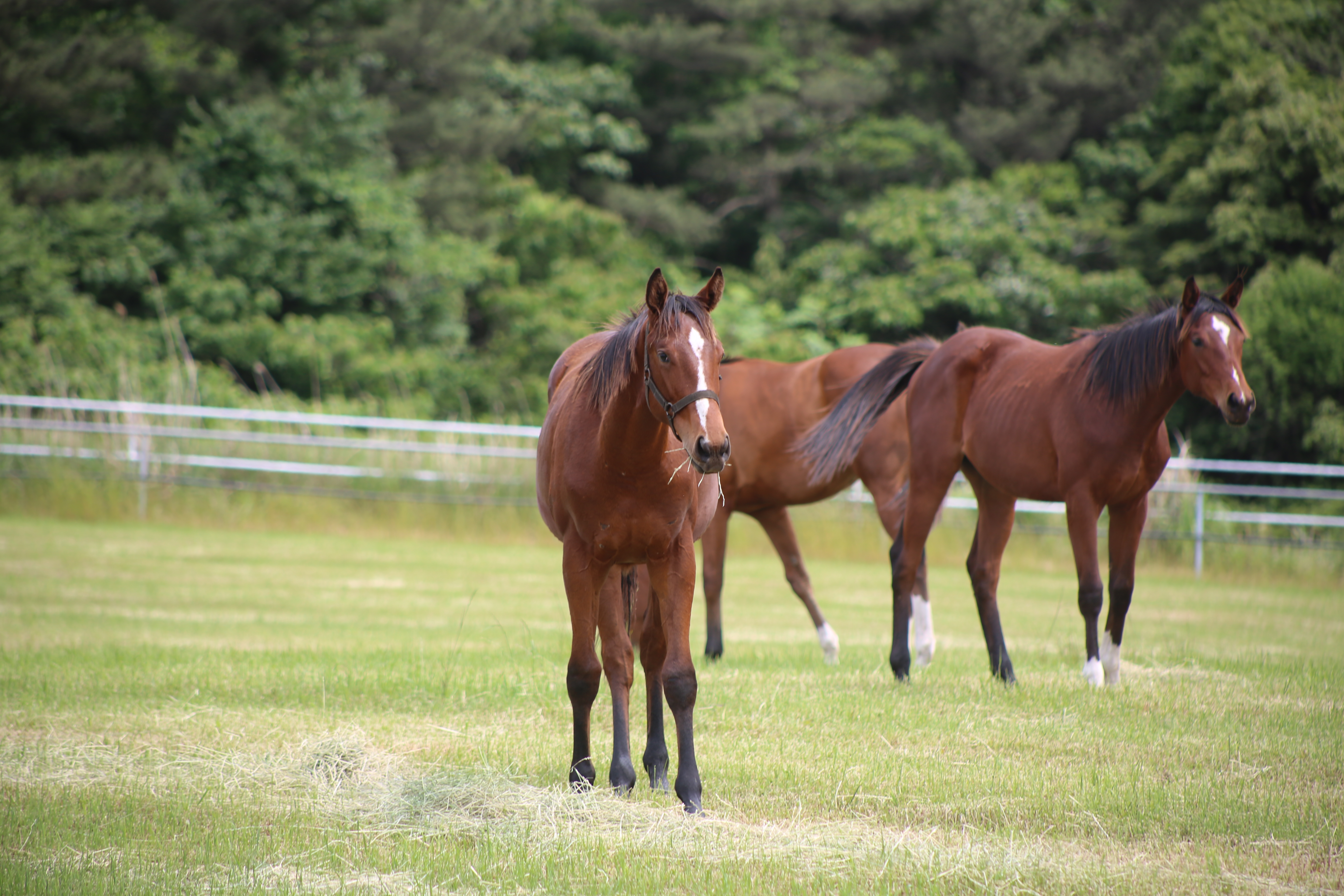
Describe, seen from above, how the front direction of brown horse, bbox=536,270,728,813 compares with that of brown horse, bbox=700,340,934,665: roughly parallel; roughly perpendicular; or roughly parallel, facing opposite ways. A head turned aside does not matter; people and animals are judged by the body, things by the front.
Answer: roughly perpendicular

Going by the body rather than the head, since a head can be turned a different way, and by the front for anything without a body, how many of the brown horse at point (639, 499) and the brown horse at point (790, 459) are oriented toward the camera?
1

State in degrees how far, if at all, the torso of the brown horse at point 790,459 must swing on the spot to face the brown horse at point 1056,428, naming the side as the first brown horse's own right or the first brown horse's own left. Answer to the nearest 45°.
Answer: approximately 135° to the first brown horse's own left

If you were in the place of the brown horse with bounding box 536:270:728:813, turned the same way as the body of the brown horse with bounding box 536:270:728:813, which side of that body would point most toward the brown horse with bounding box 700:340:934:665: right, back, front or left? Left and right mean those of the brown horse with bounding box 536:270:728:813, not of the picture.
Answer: back

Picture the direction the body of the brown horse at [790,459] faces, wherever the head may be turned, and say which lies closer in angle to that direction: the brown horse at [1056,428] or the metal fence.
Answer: the metal fence

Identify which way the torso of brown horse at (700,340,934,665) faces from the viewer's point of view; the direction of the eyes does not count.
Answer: to the viewer's left

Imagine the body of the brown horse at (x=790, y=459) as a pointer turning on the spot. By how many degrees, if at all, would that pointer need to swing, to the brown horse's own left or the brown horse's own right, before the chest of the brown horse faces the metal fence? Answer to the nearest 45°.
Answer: approximately 45° to the brown horse's own right

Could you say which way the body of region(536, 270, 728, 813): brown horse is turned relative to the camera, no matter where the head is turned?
toward the camera
